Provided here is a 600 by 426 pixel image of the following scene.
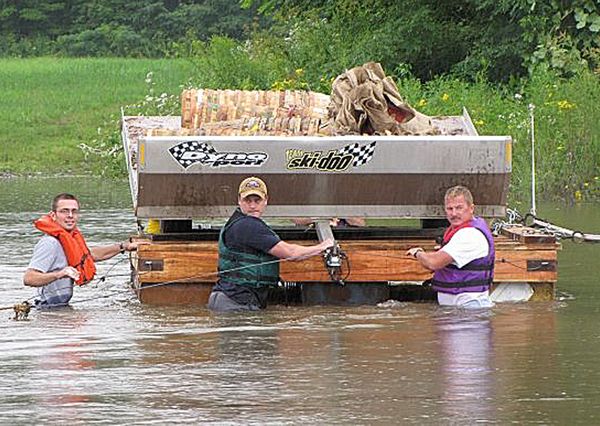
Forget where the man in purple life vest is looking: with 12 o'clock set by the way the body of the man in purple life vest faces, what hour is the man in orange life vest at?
The man in orange life vest is roughly at 12 o'clock from the man in purple life vest.

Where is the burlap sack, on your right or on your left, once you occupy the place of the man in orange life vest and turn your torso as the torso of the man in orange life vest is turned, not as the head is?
on your left

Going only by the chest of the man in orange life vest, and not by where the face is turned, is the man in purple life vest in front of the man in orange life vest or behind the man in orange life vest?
in front

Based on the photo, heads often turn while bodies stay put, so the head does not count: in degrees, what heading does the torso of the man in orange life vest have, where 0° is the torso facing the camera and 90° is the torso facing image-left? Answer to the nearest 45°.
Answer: approximately 315°

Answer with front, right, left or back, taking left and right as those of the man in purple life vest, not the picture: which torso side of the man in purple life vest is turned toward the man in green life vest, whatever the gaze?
front

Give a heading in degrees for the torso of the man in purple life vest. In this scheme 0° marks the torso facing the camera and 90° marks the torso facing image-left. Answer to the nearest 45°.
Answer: approximately 90°

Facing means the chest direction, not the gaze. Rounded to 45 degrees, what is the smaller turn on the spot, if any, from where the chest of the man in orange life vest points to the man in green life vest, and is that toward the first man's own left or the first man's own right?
approximately 45° to the first man's own left

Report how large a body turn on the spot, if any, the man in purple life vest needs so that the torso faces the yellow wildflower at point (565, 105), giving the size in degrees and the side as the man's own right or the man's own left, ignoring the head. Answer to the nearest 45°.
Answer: approximately 90° to the man's own right
